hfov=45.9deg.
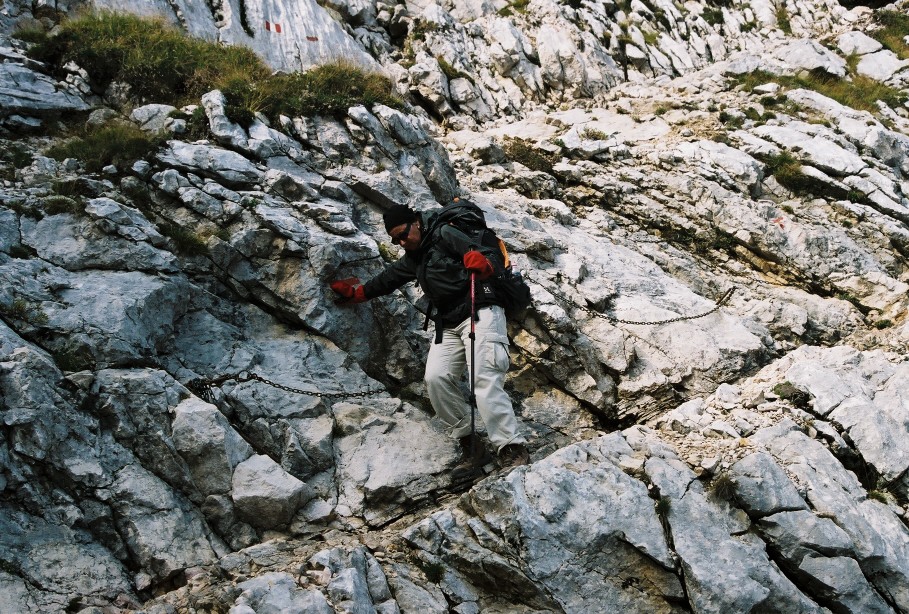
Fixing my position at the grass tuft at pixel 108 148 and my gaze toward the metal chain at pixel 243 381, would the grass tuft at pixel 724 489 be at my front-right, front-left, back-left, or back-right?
front-left

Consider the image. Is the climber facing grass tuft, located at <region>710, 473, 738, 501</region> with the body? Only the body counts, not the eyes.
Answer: no

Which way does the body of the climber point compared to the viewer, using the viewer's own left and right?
facing the viewer and to the left of the viewer

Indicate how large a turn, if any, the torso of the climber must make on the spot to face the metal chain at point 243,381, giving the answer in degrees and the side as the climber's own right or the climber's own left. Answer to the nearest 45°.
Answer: approximately 45° to the climber's own right

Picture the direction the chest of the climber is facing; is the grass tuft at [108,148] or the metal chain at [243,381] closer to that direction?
the metal chain

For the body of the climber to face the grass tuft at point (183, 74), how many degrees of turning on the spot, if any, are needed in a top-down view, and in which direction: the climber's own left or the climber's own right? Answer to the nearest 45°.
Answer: approximately 90° to the climber's own right

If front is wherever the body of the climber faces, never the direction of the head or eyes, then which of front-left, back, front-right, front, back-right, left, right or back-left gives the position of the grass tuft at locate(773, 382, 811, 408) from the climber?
back-left

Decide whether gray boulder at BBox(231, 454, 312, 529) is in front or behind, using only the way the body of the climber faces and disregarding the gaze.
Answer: in front

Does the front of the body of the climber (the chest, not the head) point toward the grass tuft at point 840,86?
no
